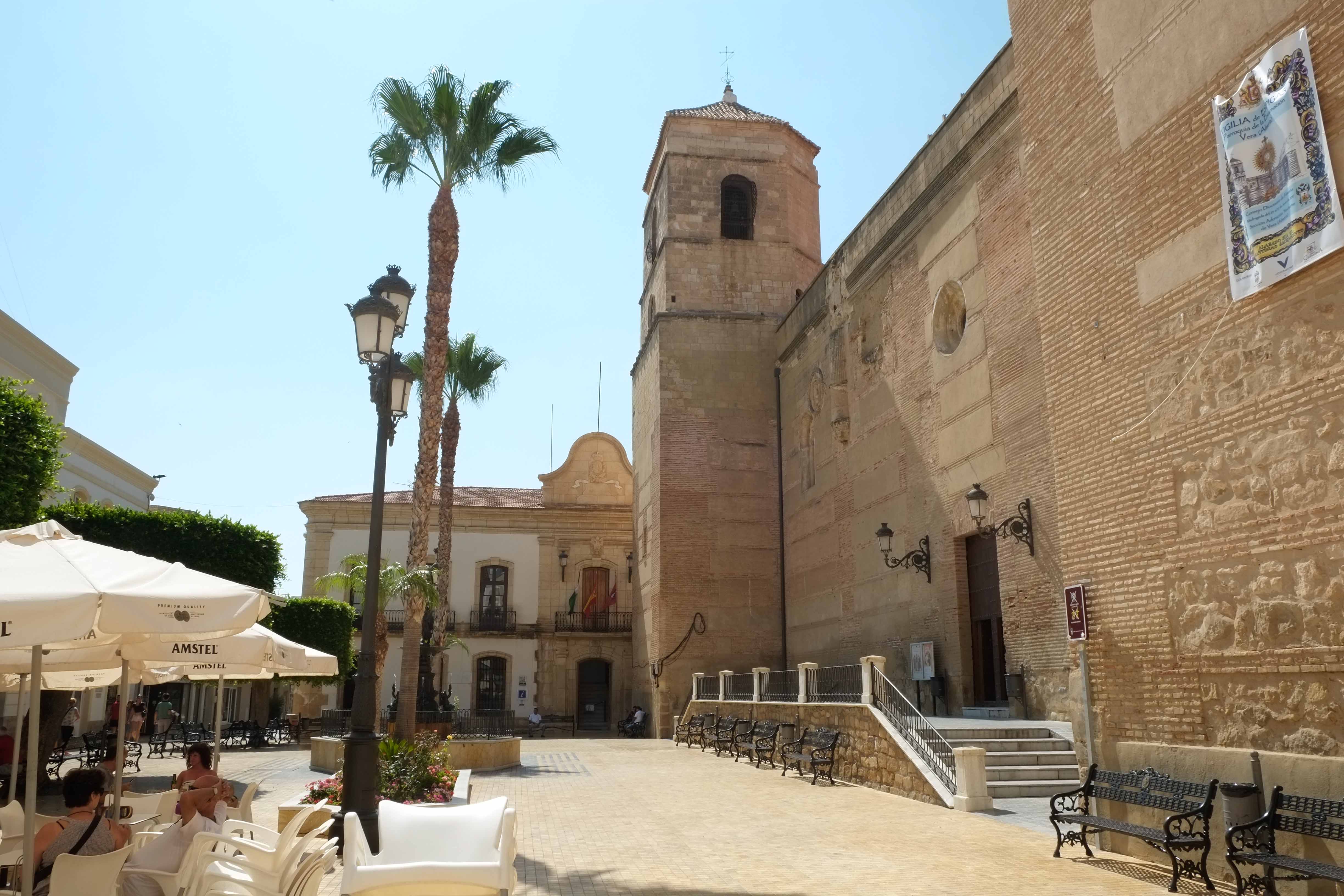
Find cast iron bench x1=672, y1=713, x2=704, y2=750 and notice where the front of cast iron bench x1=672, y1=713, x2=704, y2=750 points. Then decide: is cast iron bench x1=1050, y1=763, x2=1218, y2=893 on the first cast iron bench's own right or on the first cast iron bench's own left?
on the first cast iron bench's own left

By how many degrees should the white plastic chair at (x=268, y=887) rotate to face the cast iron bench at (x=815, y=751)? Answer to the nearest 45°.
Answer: approximately 135° to its right

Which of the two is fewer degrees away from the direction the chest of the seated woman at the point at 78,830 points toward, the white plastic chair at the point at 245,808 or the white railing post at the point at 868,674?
the white plastic chair

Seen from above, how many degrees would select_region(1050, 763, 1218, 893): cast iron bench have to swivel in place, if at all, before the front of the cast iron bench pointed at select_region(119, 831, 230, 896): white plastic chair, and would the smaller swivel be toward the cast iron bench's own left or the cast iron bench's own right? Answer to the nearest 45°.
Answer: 0° — it already faces it

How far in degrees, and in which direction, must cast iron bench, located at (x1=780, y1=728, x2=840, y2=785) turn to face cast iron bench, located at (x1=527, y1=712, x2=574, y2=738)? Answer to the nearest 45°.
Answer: approximately 90° to its right

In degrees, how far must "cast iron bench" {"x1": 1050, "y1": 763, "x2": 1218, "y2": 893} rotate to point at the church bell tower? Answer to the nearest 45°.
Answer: approximately 90° to its right

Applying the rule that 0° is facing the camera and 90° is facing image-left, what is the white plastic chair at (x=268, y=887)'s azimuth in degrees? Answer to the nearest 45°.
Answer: approximately 90°

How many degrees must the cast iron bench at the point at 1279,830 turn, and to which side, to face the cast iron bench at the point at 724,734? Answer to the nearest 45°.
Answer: approximately 90° to its right
